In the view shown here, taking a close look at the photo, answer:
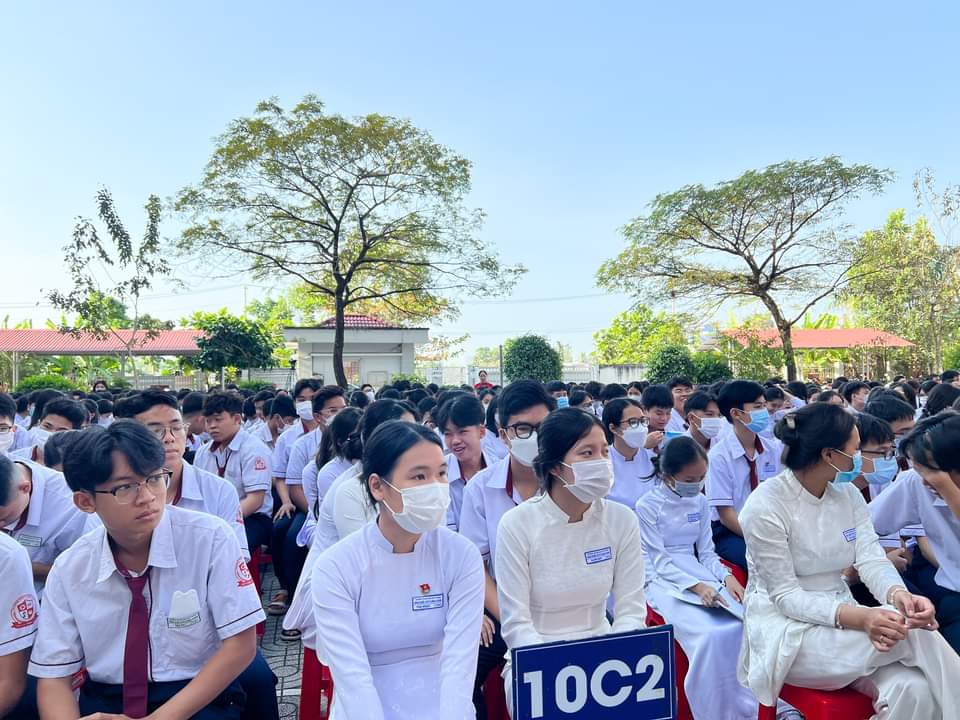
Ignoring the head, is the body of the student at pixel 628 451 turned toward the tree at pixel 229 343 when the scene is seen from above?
no

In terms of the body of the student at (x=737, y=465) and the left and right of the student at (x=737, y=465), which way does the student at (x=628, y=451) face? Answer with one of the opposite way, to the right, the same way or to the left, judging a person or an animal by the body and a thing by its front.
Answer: the same way

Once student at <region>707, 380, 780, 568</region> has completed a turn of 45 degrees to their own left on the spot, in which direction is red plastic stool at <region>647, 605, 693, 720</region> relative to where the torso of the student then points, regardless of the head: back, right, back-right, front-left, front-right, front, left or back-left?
right

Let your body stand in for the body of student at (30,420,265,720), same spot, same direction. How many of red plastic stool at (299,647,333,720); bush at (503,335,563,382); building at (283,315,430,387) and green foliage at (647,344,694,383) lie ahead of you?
0

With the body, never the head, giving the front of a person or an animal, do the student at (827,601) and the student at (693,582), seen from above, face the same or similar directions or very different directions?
same or similar directions

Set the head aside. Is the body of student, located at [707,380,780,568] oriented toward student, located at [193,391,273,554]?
no

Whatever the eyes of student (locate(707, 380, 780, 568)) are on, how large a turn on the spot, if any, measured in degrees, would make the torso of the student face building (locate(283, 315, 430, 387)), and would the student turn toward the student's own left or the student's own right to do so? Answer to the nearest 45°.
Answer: approximately 180°

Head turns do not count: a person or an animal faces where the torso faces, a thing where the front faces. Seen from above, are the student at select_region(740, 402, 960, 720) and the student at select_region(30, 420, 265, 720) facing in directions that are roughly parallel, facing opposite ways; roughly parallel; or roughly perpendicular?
roughly parallel

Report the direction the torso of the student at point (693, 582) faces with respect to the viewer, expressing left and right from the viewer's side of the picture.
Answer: facing the viewer and to the right of the viewer

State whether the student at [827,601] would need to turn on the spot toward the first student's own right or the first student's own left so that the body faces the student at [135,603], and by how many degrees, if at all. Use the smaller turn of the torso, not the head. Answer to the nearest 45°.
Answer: approximately 90° to the first student's own right

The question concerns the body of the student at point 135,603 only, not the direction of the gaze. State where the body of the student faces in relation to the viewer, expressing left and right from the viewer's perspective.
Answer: facing the viewer

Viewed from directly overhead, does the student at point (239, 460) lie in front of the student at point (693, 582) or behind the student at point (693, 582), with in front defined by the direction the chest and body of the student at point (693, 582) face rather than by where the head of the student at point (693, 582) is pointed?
behind

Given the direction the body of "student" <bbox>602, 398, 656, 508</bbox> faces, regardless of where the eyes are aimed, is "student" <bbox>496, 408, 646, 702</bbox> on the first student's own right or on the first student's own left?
on the first student's own right

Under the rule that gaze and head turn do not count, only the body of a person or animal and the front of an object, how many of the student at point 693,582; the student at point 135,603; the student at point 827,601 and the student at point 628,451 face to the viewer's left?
0

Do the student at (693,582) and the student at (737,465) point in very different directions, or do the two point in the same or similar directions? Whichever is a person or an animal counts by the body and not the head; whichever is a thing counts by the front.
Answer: same or similar directions
